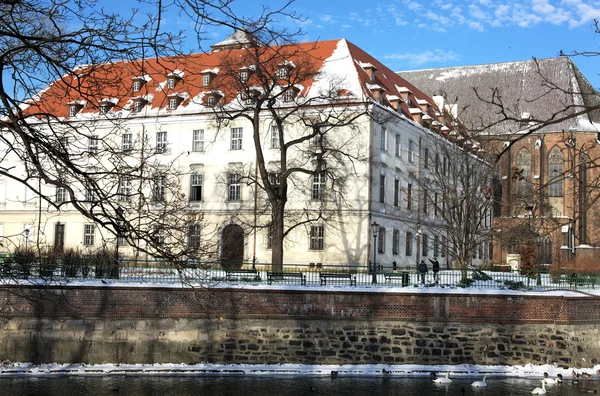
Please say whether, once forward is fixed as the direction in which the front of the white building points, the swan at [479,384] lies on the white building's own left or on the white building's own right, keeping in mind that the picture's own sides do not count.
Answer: on the white building's own left

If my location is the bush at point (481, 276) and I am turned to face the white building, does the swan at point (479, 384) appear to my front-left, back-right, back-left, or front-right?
back-left

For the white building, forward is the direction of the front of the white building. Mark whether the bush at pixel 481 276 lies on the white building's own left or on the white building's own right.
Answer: on the white building's own left

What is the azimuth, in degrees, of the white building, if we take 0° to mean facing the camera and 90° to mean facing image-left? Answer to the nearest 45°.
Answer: approximately 45°

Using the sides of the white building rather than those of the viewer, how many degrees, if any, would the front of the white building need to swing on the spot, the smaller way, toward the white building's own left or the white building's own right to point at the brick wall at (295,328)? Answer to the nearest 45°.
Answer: approximately 45° to the white building's own left
